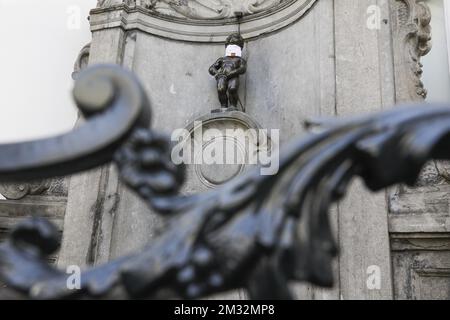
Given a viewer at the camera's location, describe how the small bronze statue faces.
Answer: facing the viewer

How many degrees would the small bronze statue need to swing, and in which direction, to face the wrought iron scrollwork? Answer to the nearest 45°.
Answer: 0° — it already faces it
